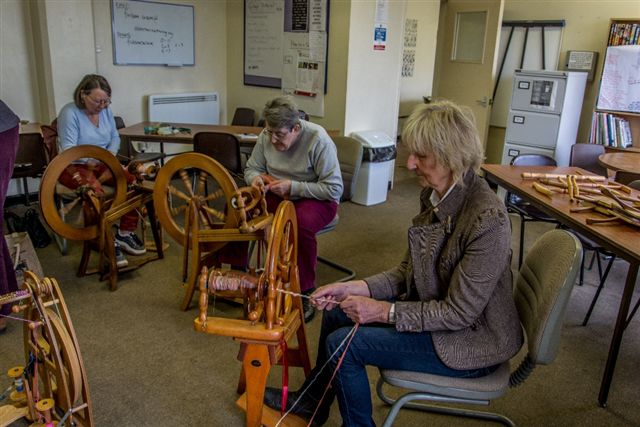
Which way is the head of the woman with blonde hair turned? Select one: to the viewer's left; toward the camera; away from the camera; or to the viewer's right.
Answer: to the viewer's left

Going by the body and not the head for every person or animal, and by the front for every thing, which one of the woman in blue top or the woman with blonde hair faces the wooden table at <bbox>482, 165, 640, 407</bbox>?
the woman in blue top

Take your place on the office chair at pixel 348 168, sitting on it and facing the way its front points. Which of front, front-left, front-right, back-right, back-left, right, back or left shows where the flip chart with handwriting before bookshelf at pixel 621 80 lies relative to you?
back

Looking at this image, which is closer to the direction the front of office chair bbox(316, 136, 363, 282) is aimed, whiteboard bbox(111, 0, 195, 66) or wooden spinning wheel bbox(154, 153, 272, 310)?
the wooden spinning wheel

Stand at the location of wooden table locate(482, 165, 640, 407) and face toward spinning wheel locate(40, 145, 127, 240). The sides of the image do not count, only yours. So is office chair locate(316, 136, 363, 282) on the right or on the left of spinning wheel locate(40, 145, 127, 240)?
right

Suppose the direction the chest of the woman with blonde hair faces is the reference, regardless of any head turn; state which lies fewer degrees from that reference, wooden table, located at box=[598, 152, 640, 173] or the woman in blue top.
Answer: the woman in blue top

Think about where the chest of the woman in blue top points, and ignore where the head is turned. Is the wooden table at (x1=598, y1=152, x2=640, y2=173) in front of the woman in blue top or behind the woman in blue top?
in front

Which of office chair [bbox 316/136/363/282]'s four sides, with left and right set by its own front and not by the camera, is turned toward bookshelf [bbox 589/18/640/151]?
back

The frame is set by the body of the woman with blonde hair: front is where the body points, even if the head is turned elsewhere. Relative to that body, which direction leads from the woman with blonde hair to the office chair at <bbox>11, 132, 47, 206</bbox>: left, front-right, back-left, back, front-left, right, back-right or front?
front-right

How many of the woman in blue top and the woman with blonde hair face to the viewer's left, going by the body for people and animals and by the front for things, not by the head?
1

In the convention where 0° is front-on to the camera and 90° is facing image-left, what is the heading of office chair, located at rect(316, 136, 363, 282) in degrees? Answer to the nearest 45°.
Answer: approximately 45°

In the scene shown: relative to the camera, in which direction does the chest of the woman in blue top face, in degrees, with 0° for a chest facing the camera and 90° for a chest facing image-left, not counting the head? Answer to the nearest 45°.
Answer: approximately 315°

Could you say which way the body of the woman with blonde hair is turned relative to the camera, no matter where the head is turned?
to the viewer's left
